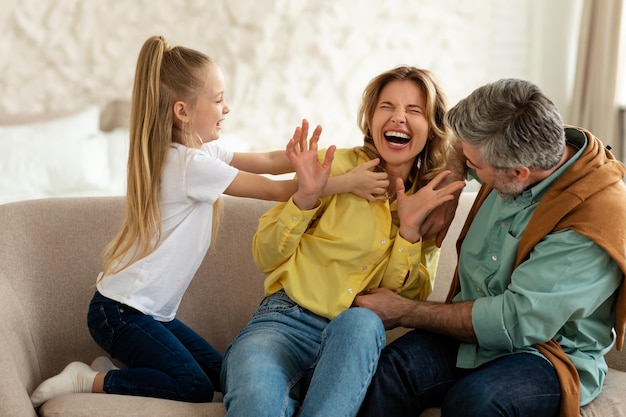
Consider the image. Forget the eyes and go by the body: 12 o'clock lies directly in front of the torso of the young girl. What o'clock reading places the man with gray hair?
The man with gray hair is roughly at 1 o'clock from the young girl.

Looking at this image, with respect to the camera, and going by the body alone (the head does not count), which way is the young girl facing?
to the viewer's right

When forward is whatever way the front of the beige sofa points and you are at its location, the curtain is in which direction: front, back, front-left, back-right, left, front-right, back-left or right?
back-left

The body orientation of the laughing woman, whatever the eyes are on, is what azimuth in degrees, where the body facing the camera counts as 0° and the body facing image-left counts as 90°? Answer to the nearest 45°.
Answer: approximately 0°

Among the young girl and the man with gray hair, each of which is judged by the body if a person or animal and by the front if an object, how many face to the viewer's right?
1

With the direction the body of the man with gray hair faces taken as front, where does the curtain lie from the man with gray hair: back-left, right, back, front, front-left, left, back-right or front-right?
back-right

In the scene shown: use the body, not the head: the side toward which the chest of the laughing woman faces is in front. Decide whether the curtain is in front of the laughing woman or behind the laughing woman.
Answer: behind

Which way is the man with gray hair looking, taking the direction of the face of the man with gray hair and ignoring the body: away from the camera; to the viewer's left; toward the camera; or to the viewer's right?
to the viewer's left

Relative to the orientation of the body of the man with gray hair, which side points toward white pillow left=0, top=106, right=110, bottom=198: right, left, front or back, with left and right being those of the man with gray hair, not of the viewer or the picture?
right

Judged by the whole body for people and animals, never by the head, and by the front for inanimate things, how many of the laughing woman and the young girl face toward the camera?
1

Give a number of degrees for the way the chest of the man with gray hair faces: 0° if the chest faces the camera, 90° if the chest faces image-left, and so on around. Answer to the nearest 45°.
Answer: approximately 45°

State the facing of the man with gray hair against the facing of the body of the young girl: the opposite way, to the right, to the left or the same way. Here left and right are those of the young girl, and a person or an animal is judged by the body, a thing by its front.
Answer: the opposite way

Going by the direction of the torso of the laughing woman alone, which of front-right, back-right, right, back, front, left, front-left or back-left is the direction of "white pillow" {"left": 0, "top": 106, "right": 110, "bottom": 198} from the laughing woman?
back-right

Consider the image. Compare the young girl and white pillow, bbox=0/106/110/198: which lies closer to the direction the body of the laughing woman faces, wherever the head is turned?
the young girl

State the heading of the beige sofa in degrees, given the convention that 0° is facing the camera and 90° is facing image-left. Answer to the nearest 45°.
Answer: approximately 0°
